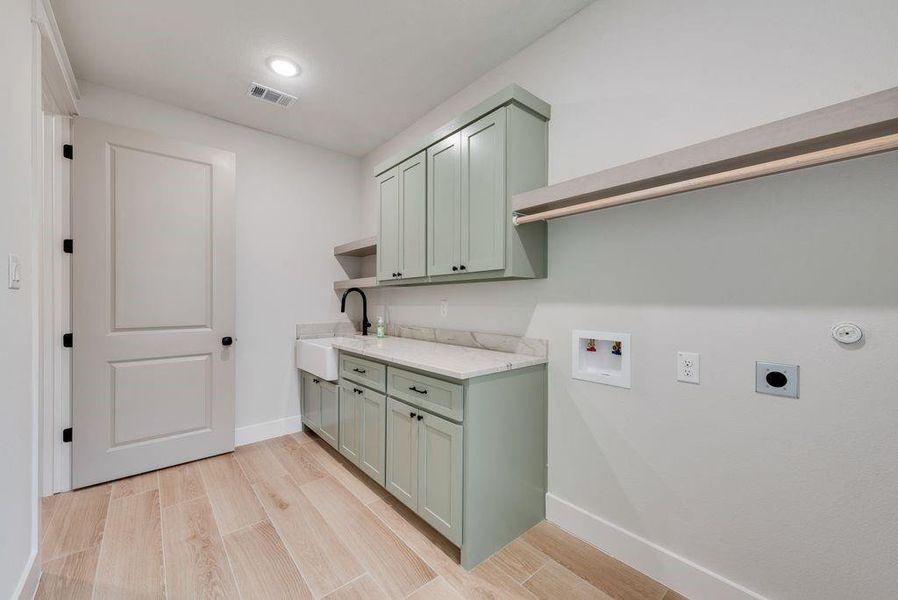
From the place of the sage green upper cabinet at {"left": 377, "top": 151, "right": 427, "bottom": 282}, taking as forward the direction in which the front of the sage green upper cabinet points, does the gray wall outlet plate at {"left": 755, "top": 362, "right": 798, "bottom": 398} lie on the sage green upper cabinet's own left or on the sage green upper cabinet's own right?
on the sage green upper cabinet's own left

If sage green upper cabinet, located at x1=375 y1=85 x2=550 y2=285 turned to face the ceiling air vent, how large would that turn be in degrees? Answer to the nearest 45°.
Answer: approximately 45° to its right

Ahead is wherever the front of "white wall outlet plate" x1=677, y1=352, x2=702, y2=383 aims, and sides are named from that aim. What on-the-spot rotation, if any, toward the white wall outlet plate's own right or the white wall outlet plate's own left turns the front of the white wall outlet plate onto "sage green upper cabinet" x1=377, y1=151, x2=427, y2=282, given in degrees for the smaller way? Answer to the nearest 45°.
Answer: approximately 90° to the white wall outlet plate's own right

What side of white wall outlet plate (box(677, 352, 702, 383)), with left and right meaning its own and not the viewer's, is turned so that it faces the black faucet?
right

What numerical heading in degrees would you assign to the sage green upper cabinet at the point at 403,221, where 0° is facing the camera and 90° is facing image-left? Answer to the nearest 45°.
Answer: approximately 45°

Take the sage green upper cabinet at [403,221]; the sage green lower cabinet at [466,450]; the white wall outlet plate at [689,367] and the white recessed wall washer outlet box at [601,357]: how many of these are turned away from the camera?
0

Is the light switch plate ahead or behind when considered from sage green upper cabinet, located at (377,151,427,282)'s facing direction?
ahead

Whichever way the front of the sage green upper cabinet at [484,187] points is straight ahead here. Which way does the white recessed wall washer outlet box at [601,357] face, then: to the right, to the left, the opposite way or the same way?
the same way

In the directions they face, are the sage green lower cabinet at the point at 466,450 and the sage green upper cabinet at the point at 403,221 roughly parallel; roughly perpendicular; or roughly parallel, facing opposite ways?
roughly parallel

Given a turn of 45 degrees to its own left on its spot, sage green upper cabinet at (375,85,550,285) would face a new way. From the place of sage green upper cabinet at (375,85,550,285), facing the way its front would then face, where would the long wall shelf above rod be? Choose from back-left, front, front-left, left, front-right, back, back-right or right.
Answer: front-left

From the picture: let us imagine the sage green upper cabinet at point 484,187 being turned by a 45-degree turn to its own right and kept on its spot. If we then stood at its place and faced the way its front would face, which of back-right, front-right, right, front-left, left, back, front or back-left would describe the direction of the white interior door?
front

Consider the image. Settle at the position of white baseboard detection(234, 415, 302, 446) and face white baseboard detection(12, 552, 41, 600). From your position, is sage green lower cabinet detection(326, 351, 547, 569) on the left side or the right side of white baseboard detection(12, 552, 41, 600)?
left

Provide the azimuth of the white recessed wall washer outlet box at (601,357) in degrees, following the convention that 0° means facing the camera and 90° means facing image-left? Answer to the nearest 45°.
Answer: approximately 45°

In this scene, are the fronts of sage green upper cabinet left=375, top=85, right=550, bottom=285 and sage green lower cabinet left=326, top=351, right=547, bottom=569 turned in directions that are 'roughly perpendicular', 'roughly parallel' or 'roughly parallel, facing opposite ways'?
roughly parallel
